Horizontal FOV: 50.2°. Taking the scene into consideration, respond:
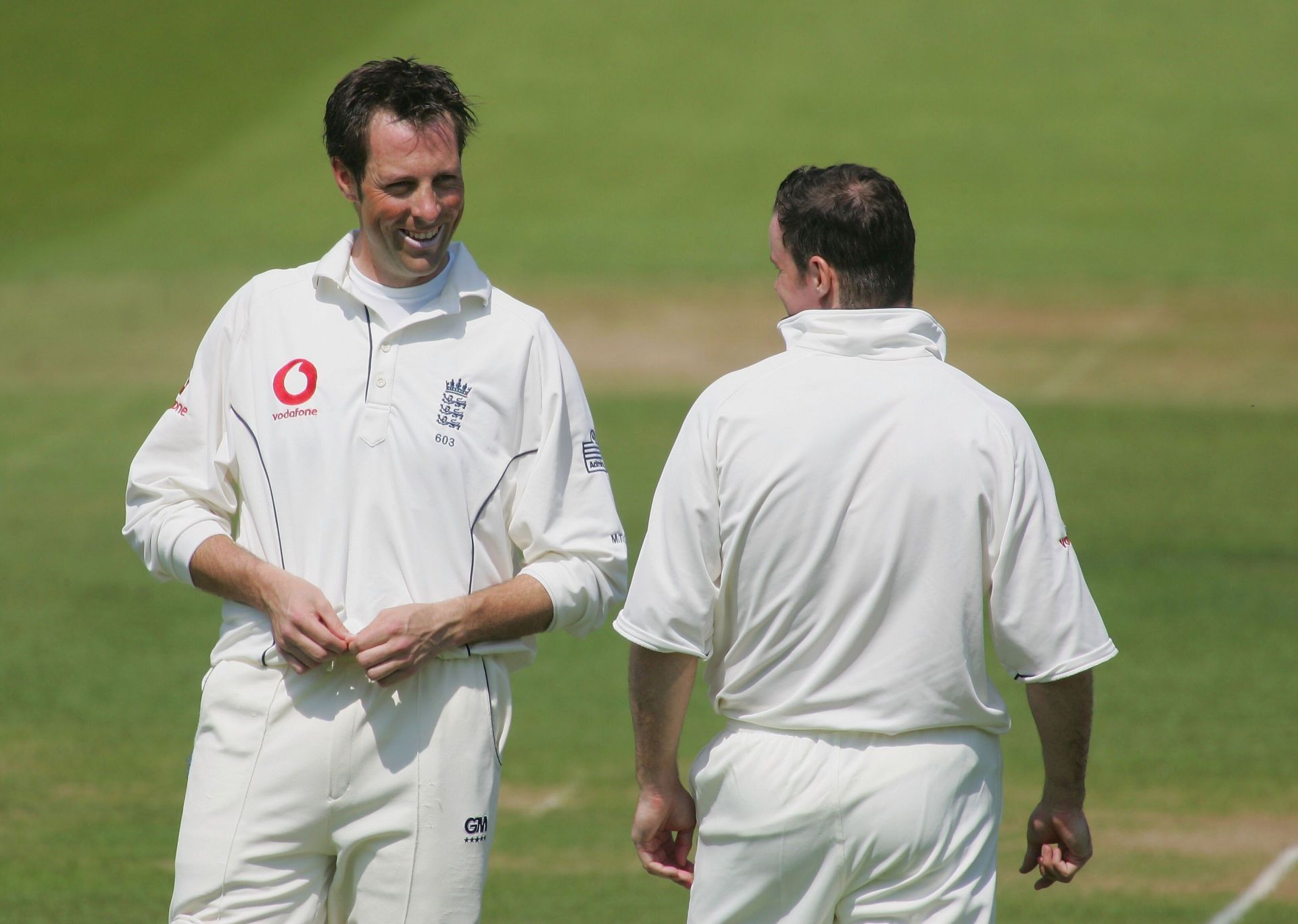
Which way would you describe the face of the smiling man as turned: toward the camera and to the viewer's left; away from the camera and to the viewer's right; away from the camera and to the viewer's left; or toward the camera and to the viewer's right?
toward the camera and to the viewer's right

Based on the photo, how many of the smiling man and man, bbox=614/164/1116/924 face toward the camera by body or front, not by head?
1

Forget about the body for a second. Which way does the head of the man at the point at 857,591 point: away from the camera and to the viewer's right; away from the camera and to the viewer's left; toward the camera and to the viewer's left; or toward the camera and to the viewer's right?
away from the camera and to the viewer's left

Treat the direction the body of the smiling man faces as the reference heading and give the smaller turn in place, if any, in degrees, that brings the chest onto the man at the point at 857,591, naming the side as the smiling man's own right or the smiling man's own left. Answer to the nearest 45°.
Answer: approximately 90° to the smiling man's own left

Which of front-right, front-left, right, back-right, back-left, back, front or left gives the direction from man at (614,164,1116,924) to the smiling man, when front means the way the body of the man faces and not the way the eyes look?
left

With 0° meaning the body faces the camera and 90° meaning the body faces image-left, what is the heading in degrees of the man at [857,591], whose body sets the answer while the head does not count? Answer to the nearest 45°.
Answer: approximately 180°

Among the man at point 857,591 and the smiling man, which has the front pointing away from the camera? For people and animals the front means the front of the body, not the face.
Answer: the man

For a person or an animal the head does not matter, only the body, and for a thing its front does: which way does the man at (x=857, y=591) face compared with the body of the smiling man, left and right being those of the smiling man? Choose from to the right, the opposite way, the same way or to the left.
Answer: the opposite way
